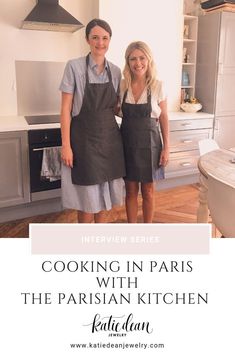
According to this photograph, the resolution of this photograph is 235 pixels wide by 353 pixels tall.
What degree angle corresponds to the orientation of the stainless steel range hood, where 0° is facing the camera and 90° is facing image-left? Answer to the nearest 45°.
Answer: approximately 0°

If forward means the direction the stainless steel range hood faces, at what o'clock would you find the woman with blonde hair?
The woman with blonde hair is roughly at 11 o'clock from the stainless steel range hood.

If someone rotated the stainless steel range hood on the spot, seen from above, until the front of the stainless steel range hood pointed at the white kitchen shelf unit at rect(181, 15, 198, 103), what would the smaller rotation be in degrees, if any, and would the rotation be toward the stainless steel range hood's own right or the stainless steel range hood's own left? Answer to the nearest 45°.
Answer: approximately 135° to the stainless steel range hood's own left

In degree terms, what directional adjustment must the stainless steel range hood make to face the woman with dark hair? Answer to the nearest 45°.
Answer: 0° — it already faces them
